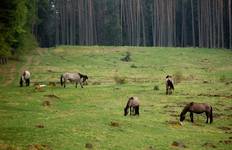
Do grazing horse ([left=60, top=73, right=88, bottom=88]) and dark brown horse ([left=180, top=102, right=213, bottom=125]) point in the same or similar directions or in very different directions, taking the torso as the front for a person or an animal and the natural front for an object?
very different directions

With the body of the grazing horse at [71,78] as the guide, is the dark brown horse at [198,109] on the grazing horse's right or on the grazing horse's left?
on the grazing horse's right

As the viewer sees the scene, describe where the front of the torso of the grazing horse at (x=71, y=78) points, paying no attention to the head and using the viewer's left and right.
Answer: facing to the right of the viewer

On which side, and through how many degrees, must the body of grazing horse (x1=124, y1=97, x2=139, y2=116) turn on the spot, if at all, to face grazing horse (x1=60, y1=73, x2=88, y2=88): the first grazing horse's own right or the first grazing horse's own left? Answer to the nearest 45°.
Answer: approximately 90° to the first grazing horse's own right

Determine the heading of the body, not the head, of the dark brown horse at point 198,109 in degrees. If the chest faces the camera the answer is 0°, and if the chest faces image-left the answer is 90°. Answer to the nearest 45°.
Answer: approximately 90°

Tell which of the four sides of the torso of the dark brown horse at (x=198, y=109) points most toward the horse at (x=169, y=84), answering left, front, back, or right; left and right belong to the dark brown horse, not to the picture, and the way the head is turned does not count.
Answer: right

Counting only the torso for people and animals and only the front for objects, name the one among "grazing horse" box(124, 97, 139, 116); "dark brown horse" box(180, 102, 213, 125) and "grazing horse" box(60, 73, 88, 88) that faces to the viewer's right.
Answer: "grazing horse" box(60, 73, 88, 88)

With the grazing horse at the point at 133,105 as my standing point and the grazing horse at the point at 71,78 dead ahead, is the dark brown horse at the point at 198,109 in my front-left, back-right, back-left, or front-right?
back-right

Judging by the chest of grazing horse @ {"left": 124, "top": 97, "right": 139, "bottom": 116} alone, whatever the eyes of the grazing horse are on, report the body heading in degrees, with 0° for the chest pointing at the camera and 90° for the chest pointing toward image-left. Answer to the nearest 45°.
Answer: approximately 45°

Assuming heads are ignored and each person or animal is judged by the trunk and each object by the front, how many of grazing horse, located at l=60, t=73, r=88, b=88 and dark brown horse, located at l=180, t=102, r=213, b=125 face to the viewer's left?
1

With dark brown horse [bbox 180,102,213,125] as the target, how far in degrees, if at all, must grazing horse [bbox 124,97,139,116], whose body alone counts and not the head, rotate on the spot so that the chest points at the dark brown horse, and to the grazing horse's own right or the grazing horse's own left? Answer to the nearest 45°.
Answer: approximately 135° to the grazing horse's own left
